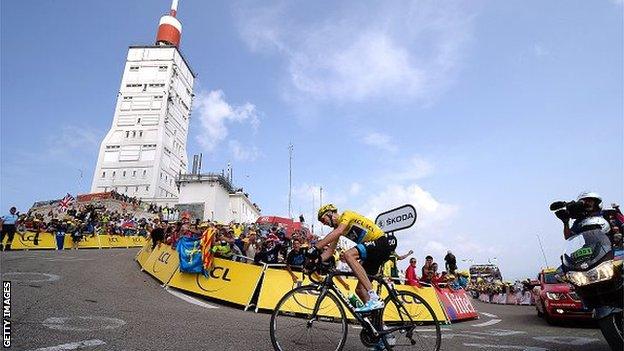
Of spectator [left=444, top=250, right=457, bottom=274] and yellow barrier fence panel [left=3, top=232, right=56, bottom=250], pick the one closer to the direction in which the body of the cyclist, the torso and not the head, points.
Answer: the yellow barrier fence panel

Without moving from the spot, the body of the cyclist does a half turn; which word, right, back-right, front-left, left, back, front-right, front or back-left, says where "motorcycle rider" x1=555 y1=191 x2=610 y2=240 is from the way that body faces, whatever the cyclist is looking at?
front

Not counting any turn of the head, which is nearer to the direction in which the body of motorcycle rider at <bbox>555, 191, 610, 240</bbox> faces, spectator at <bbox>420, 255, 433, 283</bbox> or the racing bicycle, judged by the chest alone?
the racing bicycle

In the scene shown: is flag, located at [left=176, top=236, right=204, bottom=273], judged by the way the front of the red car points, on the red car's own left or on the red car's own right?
on the red car's own right

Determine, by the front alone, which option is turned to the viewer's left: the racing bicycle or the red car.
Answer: the racing bicycle

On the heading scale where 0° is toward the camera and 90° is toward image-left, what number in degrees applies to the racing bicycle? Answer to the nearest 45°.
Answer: approximately 90°

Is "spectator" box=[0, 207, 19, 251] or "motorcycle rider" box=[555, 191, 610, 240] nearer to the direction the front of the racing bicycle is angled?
the spectator

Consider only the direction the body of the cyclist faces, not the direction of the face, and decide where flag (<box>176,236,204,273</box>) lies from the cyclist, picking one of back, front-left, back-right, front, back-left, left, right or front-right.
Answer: front-right

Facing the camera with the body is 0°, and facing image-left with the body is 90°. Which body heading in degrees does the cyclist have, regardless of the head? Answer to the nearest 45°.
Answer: approximately 90°

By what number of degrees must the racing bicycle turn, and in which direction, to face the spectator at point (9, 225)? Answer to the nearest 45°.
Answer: approximately 45° to its right

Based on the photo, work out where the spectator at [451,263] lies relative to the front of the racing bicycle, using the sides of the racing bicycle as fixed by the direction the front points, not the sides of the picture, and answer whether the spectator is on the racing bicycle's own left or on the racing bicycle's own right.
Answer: on the racing bicycle's own right
